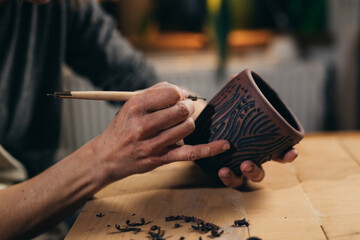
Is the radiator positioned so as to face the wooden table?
yes

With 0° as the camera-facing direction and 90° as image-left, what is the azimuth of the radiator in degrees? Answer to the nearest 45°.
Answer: approximately 0°
